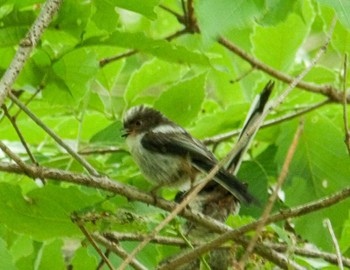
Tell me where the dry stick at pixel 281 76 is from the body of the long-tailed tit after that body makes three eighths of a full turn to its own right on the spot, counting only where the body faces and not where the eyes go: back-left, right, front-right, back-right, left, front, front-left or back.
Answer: front

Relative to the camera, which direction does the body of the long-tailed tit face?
to the viewer's left
